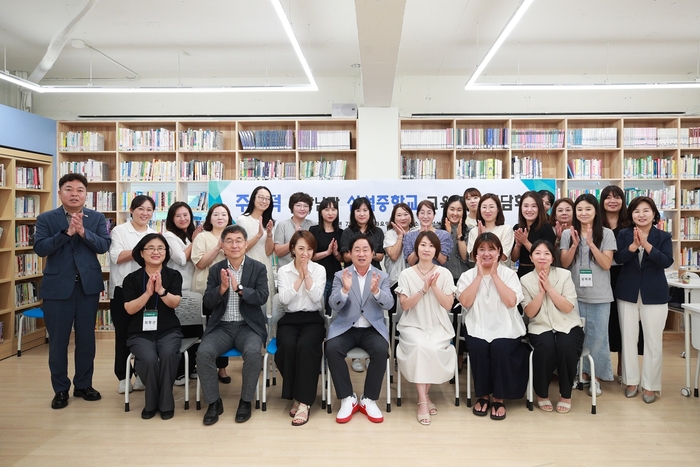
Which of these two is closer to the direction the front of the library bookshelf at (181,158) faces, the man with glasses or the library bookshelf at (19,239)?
the man with glasses

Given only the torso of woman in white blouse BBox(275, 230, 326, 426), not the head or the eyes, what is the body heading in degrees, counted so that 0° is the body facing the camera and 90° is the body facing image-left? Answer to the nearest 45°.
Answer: approximately 0°

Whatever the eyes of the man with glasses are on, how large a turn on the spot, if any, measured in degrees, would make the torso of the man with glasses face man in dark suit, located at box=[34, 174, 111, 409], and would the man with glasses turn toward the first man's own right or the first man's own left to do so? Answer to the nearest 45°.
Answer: approximately 90° to the first man's own right

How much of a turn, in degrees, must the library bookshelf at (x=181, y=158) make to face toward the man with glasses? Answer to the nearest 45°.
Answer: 0° — it already faces them

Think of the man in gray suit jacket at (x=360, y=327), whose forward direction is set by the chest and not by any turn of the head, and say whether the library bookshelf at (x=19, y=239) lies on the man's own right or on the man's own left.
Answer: on the man's own right

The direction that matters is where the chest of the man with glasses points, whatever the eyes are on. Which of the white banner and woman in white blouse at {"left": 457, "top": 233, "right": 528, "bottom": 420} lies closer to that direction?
the woman in white blouse
